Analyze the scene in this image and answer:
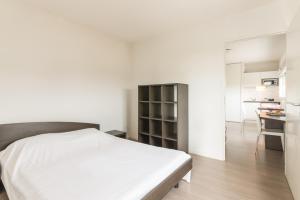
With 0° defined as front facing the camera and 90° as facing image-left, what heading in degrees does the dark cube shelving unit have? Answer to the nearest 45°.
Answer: approximately 45°

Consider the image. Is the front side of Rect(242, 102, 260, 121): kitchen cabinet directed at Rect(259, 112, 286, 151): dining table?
yes

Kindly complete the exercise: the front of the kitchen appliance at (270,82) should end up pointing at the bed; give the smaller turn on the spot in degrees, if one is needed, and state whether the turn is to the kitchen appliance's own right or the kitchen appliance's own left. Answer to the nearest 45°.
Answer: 0° — it already faces it

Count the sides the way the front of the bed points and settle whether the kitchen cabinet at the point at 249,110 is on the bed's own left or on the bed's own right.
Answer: on the bed's own left

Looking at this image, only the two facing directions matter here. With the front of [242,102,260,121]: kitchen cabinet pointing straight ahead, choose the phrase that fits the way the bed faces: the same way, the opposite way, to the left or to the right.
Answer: to the left

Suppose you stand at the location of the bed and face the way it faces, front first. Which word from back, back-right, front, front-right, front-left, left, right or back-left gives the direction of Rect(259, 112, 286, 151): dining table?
front-left

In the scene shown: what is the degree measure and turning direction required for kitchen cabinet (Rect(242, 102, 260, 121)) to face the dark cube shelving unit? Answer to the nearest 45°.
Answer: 0° — it already faces it

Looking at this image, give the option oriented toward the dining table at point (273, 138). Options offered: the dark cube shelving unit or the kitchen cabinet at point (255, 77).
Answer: the kitchen cabinet

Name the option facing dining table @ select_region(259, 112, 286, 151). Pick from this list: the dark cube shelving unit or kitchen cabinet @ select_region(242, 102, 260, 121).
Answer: the kitchen cabinet
